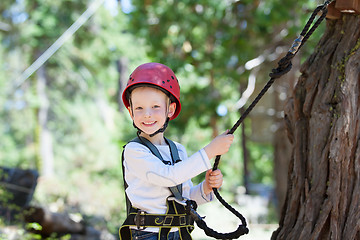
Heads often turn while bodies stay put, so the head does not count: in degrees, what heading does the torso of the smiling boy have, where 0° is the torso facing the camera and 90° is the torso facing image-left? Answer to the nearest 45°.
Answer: approximately 315°

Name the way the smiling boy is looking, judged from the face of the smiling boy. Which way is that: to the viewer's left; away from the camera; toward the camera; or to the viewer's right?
toward the camera

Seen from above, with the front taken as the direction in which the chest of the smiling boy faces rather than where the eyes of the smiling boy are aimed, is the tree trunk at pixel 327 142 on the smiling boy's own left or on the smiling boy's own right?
on the smiling boy's own left
